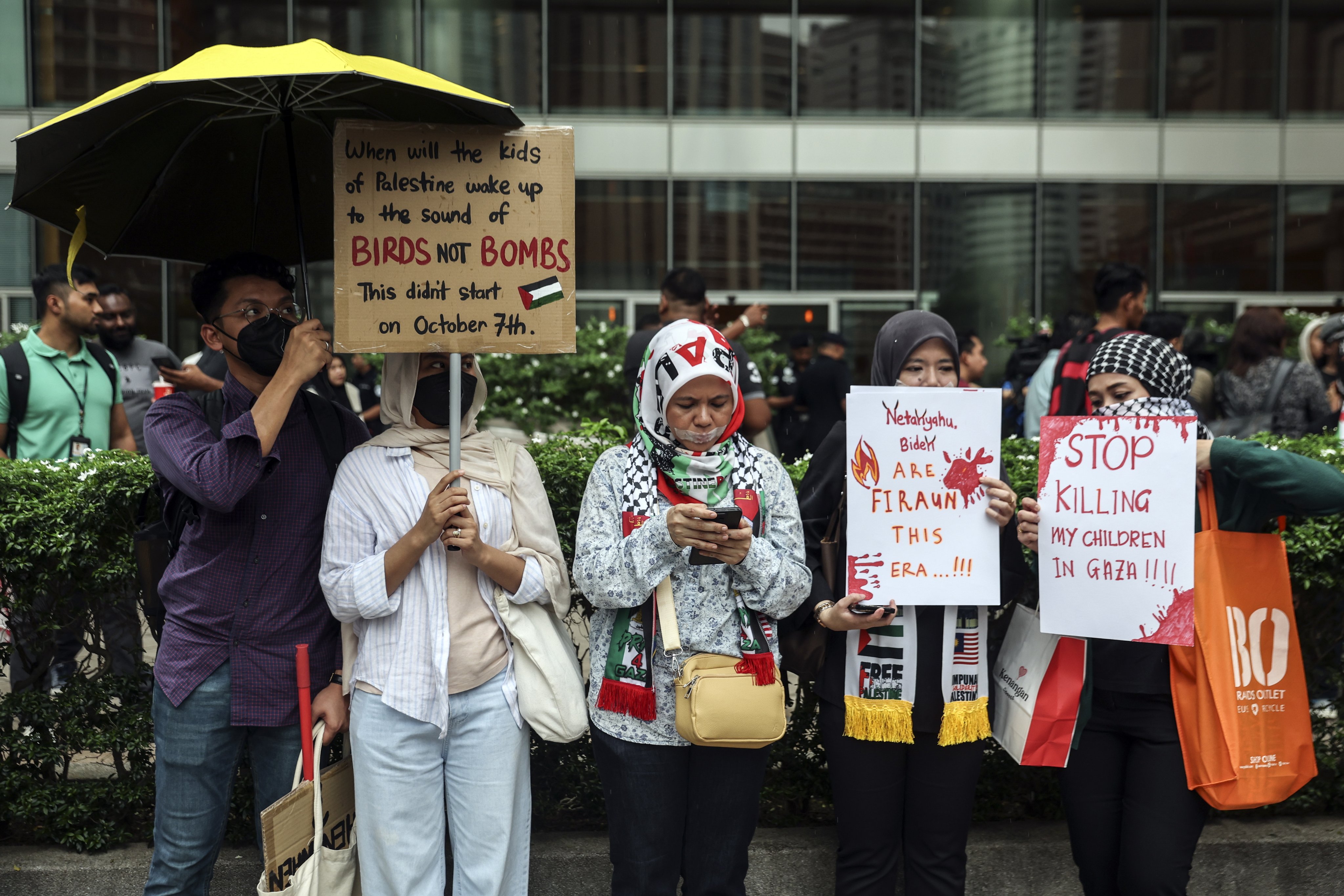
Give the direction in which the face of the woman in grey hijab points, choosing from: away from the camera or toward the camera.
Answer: toward the camera

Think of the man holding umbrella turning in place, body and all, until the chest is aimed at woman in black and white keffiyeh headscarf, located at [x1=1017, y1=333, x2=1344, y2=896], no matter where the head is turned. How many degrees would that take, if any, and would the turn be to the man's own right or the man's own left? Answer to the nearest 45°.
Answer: approximately 45° to the man's own left

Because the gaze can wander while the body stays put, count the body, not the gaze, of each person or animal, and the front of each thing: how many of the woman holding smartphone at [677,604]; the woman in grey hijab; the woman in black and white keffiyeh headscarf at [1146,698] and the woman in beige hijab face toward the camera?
4

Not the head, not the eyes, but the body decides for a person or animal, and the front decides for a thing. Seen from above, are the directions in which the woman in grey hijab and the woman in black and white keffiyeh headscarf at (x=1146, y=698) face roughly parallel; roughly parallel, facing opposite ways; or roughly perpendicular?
roughly parallel

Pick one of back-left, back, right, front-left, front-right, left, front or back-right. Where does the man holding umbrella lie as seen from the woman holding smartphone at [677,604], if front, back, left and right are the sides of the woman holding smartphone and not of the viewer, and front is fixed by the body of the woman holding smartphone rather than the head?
right

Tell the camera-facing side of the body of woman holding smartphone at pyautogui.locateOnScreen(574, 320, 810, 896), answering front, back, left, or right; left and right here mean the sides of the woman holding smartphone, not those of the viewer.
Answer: front

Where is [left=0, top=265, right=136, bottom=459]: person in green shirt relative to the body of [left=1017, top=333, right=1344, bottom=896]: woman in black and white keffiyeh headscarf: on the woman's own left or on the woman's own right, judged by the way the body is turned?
on the woman's own right

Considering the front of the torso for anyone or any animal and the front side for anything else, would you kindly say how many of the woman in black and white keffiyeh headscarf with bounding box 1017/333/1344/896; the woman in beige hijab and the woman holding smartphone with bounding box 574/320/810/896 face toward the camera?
3

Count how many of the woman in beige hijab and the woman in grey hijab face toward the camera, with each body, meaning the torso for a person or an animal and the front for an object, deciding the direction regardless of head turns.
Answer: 2

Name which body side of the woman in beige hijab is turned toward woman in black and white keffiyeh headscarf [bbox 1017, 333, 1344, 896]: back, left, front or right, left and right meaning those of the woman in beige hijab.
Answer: left

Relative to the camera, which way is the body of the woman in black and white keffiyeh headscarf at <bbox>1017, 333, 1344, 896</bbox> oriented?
toward the camera
